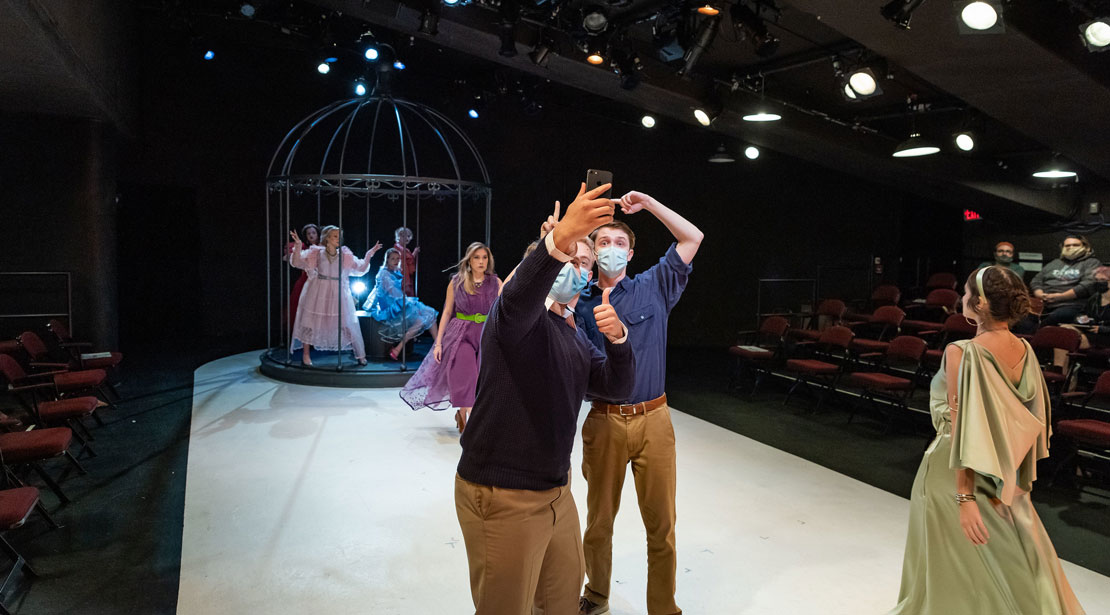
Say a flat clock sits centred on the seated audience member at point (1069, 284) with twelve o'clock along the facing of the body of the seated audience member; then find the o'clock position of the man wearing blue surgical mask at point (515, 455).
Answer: The man wearing blue surgical mask is roughly at 11 o'clock from the seated audience member.

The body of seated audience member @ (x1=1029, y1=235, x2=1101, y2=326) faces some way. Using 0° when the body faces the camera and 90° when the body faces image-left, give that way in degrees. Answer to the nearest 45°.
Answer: approximately 45°

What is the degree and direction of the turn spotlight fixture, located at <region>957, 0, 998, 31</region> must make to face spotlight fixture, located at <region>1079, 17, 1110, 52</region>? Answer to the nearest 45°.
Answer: approximately 135° to its left

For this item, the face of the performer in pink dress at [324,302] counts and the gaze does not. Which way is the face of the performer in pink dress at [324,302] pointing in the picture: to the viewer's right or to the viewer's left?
to the viewer's right

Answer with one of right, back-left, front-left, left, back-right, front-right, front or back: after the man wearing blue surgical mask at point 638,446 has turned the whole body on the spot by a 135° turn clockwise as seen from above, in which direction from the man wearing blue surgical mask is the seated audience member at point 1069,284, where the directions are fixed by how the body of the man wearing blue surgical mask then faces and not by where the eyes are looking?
right

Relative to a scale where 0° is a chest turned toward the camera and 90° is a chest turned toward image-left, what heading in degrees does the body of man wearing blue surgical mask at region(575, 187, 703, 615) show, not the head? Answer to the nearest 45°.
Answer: approximately 0°

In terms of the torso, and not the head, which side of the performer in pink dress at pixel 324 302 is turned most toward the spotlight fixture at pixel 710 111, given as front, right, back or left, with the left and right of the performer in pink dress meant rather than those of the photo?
left

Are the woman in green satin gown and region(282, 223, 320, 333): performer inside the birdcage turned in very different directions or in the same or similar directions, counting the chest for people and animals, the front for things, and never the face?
very different directions

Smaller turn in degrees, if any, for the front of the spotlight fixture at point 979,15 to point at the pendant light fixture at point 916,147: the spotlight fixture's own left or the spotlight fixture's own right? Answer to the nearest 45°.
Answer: approximately 180°

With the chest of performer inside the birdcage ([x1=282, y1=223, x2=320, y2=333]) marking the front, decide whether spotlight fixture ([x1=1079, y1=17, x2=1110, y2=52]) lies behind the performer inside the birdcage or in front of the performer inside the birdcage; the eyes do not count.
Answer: in front

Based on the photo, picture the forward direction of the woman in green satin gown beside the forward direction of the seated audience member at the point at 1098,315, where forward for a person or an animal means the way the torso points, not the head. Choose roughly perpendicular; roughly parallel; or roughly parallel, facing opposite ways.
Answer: roughly perpendicular

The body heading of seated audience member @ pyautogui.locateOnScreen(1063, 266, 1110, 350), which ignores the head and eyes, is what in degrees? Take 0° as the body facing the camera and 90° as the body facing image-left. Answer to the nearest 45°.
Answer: approximately 45°
